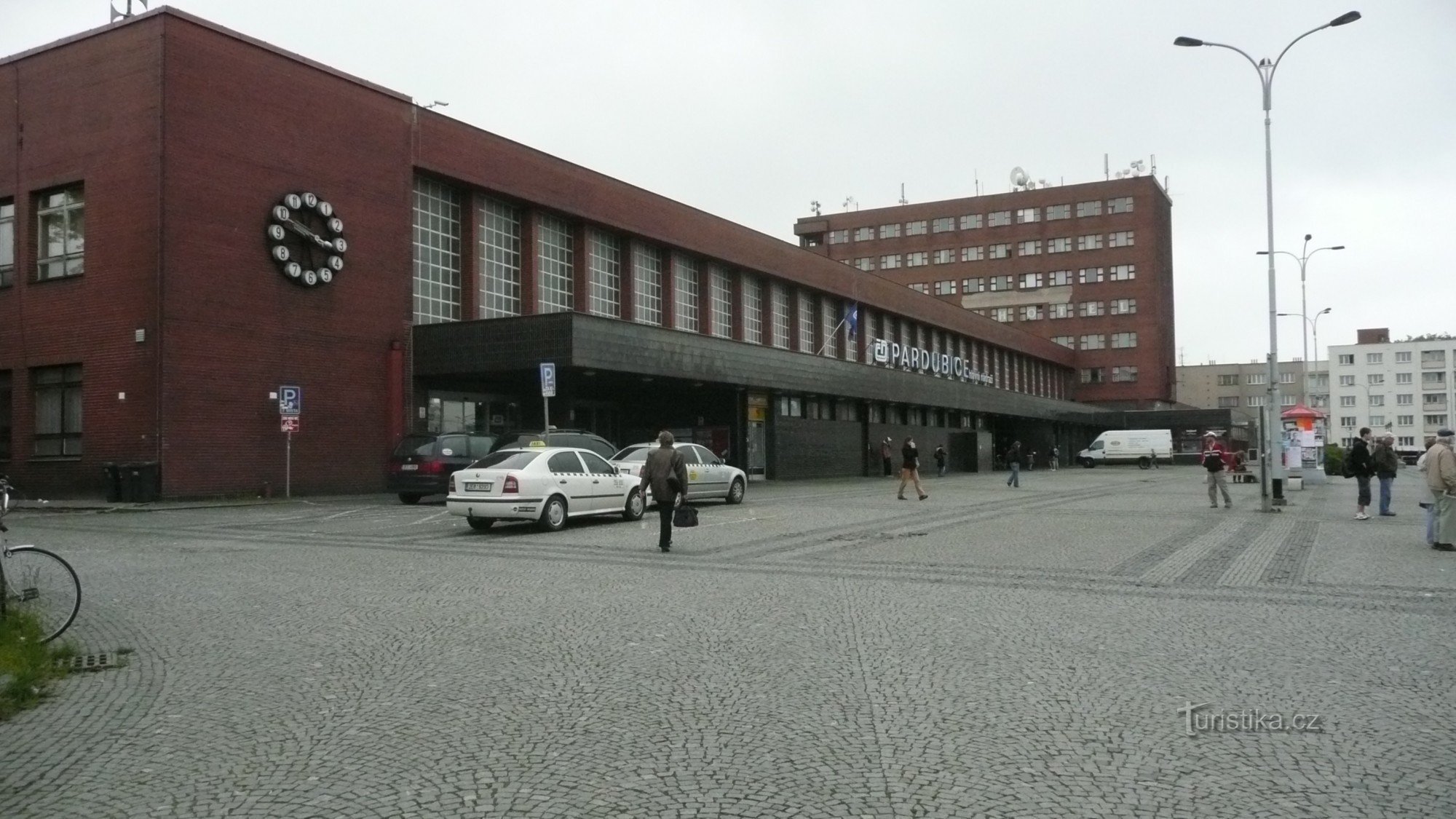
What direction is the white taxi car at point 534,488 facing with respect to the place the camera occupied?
facing away from the viewer and to the right of the viewer

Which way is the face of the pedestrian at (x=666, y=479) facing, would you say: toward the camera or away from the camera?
away from the camera

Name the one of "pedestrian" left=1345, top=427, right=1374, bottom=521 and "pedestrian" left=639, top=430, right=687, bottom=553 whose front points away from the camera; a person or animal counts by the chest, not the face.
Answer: "pedestrian" left=639, top=430, right=687, bottom=553

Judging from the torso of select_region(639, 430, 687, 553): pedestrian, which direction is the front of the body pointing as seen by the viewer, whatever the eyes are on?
away from the camera

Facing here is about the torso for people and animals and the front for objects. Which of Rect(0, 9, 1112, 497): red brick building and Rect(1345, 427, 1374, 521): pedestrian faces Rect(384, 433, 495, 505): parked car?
the red brick building

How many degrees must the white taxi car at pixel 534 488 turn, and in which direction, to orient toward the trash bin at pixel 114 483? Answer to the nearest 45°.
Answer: approximately 90° to its left

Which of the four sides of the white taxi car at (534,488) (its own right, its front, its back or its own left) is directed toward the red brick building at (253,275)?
left

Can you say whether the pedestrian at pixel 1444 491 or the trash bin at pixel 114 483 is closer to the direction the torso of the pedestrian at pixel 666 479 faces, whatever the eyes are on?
the trash bin

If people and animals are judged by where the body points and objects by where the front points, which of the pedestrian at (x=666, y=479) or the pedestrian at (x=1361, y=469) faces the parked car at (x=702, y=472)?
the pedestrian at (x=666, y=479)

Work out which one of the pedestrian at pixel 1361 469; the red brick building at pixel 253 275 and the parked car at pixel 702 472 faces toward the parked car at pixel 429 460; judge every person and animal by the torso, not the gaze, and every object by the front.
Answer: the red brick building

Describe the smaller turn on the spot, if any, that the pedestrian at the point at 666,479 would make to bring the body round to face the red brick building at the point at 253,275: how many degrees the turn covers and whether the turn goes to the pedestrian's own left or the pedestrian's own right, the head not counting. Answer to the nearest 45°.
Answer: approximately 45° to the pedestrian's own left
